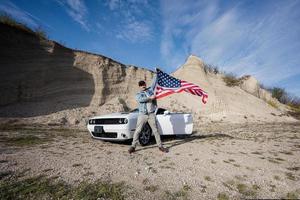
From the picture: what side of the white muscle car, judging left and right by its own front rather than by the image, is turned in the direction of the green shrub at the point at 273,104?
back

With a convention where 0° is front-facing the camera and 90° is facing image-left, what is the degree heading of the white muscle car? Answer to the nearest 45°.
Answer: approximately 45°
